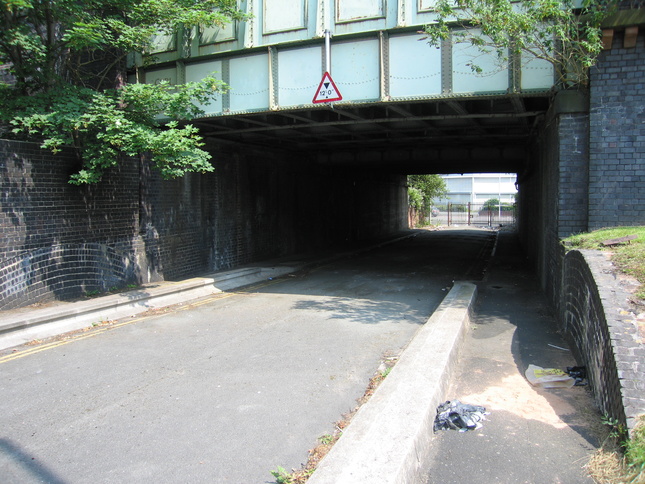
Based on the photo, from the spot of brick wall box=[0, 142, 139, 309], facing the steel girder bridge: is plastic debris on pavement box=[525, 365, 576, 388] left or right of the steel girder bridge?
right

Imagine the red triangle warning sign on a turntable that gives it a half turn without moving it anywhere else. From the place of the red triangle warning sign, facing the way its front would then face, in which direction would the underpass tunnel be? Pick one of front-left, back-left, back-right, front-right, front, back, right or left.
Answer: front

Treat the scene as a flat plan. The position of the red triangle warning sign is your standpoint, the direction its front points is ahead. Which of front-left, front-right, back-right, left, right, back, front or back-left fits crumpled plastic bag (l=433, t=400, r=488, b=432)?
front

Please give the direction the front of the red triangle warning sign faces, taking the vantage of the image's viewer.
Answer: facing the viewer

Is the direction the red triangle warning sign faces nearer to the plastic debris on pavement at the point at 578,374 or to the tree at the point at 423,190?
the plastic debris on pavement

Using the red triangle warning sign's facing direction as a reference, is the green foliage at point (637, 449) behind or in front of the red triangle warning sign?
in front

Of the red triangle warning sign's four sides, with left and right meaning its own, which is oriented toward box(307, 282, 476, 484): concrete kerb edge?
front

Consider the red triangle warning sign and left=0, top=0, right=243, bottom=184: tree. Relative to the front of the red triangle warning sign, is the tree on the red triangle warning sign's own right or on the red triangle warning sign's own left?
on the red triangle warning sign's own right

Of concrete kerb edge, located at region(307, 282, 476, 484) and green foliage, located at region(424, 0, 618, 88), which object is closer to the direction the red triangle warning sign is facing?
the concrete kerb edge

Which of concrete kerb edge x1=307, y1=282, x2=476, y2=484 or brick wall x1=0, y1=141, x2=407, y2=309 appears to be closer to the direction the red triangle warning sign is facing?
the concrete kerb edge

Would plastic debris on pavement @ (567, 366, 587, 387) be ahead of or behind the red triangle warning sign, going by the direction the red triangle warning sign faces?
ahead

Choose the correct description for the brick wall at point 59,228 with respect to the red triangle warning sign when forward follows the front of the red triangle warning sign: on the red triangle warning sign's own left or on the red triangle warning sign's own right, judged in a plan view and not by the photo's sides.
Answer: on the red triangle warning sign's own right

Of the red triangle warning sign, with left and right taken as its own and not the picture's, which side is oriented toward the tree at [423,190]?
back
